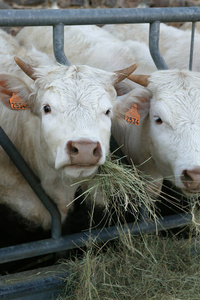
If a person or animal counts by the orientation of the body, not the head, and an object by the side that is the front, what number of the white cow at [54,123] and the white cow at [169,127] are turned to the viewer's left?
0

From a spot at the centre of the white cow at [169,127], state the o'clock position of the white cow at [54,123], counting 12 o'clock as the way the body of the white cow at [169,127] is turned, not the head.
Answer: the white cow at [54,123] is roughly at 4 o'clock from the white cow at [169,127].

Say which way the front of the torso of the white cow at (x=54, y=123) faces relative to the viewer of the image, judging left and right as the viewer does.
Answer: facing the viewer and to the right of the viewer

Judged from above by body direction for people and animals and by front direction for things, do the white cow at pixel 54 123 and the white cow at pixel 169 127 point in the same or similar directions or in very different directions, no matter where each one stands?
same or similar directions

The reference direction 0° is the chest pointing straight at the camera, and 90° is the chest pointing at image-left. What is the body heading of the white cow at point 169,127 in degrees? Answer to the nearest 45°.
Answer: approximately 315°
